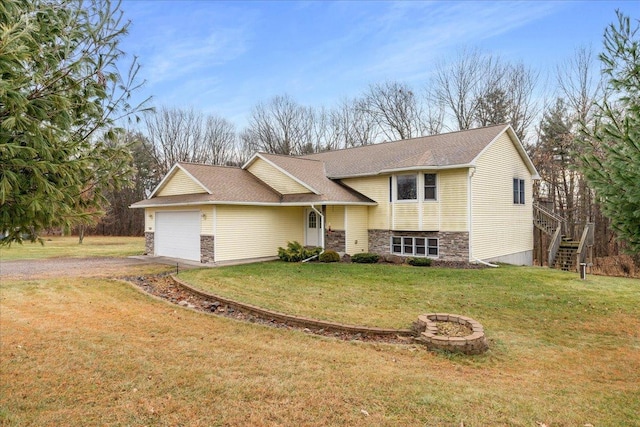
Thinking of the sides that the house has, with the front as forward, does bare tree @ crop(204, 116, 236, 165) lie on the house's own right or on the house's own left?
on the house's own right

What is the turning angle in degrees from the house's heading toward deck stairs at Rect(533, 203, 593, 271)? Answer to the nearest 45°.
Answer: approximately 135° to its left

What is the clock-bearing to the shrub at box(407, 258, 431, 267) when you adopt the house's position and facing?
The shrub is roughly at 9 o'clock from the house.

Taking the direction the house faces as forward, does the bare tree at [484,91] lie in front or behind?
behind

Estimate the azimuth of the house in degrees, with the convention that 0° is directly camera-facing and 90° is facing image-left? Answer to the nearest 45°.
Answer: approximately 45°

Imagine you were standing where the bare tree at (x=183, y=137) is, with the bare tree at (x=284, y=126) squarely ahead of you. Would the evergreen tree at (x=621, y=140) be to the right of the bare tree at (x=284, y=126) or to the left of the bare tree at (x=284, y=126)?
right

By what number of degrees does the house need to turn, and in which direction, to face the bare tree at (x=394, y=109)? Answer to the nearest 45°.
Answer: approximately 135° to its right

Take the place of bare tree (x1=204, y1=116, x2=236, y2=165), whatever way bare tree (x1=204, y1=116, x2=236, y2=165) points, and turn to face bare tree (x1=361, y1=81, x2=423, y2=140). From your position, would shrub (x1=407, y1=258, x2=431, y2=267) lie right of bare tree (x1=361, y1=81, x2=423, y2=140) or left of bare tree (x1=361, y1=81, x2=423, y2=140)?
right

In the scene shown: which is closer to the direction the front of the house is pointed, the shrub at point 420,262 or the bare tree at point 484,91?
the shrub

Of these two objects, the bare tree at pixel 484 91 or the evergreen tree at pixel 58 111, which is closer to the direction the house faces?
the evergreen tree

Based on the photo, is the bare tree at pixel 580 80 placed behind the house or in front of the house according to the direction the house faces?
behind

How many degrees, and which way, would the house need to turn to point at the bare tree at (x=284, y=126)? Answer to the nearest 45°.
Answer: approximately 135° to its right
